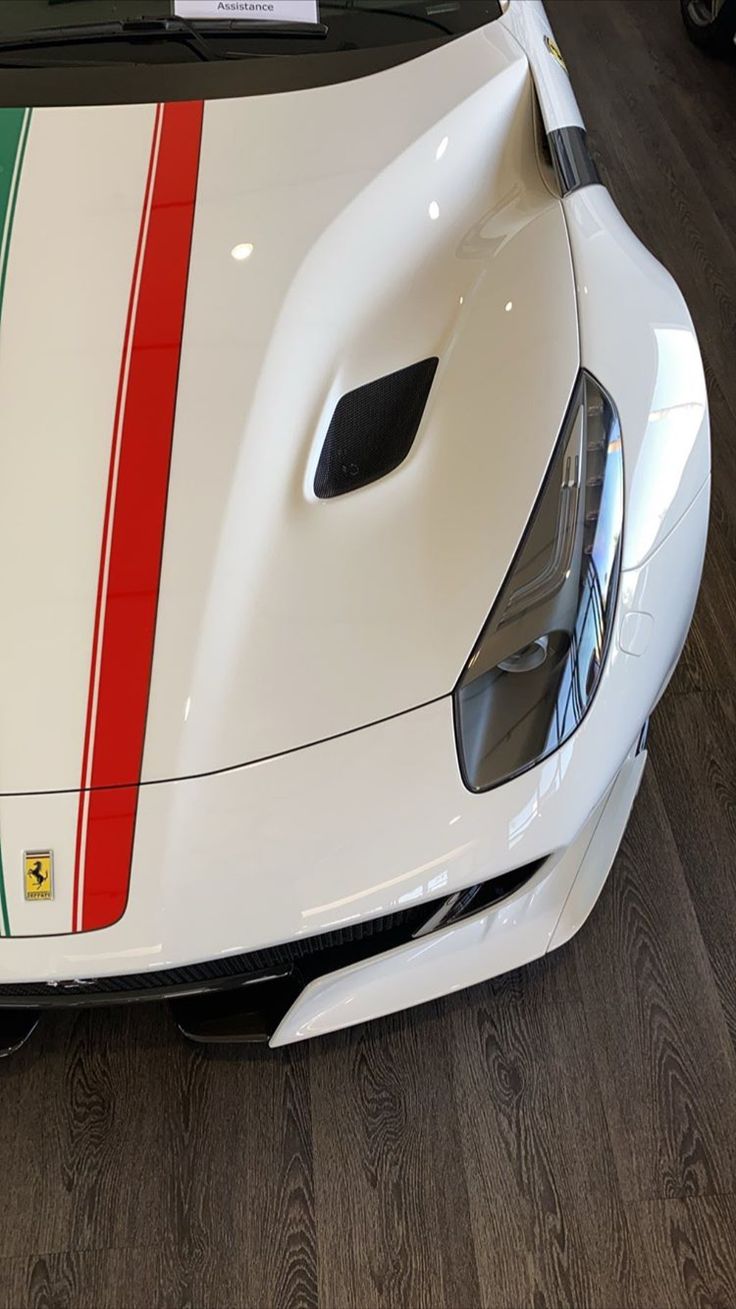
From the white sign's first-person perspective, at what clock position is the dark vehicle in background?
The dark vehicle in background is roughly at 7 o'clock from the white sign.

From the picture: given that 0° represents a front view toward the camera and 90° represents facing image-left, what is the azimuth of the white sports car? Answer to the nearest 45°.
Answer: approximately 0°

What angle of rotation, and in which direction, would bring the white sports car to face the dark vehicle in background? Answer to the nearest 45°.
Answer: approximately 180°
